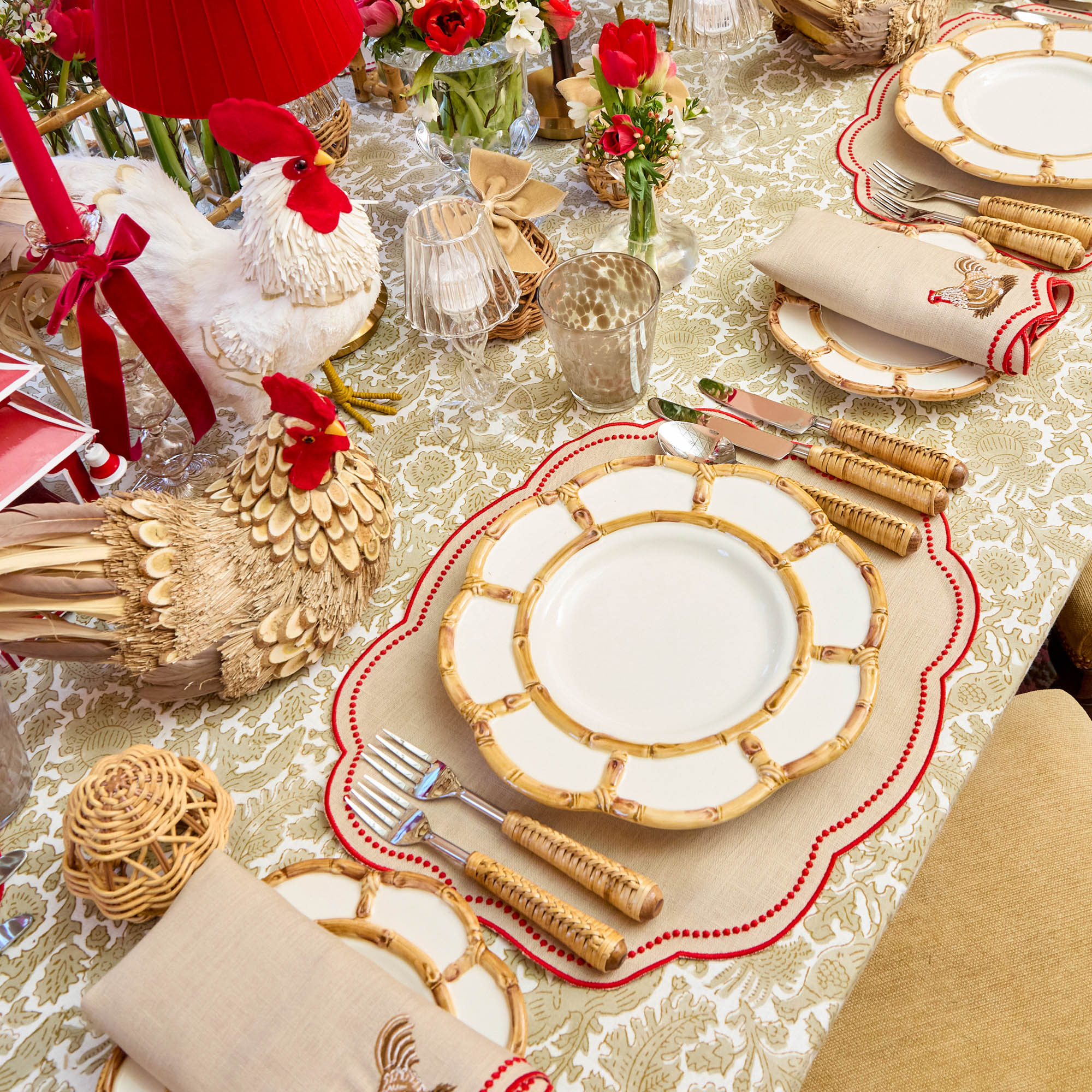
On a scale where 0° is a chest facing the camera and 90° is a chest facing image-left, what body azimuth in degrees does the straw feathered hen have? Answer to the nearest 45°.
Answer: approximately 270°

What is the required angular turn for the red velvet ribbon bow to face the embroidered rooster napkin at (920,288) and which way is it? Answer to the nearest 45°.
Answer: approximately 90° to its left

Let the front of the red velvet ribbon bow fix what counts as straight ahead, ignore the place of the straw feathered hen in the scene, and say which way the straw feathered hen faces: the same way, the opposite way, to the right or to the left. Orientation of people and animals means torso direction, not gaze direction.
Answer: to the left

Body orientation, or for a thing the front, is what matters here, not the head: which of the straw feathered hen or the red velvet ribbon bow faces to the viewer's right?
the straw feathered hen

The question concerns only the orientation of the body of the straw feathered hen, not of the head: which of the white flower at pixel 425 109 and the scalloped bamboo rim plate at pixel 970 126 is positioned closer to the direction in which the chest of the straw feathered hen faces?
the scalloped bamboo rim plate

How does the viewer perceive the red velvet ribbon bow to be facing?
facing the viewer

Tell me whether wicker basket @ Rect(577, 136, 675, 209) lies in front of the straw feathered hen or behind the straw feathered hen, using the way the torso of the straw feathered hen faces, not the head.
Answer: in front

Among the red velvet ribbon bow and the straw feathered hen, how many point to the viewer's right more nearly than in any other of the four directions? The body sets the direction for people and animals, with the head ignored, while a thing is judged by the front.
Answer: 1
